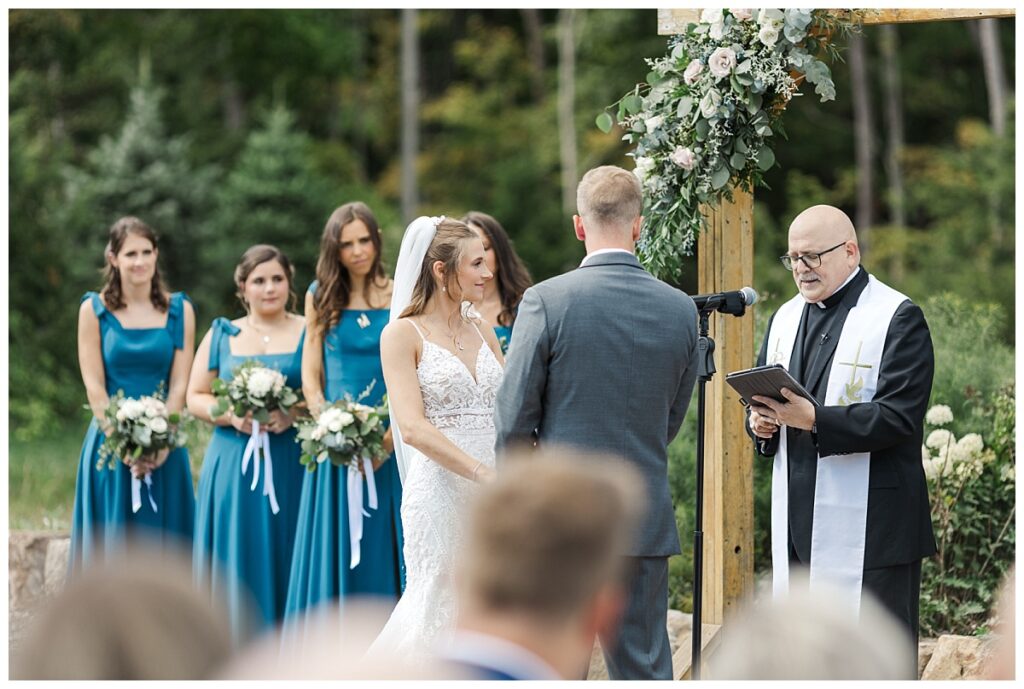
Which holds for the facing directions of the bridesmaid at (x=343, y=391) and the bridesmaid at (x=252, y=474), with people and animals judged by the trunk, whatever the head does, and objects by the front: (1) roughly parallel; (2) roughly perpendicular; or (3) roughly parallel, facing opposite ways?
roughly parallel

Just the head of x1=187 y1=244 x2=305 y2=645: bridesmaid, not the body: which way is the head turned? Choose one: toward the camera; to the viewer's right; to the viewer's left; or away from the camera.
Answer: toward the camera

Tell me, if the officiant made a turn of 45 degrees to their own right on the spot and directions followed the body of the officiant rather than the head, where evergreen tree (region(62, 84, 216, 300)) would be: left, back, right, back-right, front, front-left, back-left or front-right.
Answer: front-right

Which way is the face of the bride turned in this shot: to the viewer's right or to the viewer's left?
to the viewer's right

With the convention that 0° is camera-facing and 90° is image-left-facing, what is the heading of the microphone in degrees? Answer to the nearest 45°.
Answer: approximately 270°

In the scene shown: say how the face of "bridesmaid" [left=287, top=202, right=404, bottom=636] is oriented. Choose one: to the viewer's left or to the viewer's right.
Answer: to the viewer's right

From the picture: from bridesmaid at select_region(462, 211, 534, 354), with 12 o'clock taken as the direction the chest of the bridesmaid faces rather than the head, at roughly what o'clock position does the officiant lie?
The officiant is roughly at 9 o'clock from the bridesmaid.

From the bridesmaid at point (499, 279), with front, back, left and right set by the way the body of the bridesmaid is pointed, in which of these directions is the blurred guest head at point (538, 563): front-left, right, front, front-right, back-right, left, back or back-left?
front-left

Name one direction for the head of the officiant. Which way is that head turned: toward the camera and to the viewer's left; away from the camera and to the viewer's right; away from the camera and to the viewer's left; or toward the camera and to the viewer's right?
toward the camera and to the viewer's left

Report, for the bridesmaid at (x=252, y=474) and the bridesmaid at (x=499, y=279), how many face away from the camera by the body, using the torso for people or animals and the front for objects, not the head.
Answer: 0

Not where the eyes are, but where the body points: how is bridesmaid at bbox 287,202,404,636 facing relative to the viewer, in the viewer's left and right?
facing the viewer and to the right of the viewer

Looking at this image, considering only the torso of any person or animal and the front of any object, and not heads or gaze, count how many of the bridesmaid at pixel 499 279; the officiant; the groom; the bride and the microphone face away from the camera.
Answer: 1

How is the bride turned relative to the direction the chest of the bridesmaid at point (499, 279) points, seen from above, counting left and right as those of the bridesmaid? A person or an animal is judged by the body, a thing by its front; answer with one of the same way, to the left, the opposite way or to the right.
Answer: to the left

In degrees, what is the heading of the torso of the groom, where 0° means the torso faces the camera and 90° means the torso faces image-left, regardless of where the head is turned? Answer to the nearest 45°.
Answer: approximately 180°

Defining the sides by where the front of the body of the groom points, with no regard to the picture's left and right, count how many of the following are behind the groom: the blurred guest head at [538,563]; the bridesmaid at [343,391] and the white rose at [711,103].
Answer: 1

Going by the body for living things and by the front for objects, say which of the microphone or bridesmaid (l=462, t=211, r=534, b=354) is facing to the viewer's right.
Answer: the microphone
